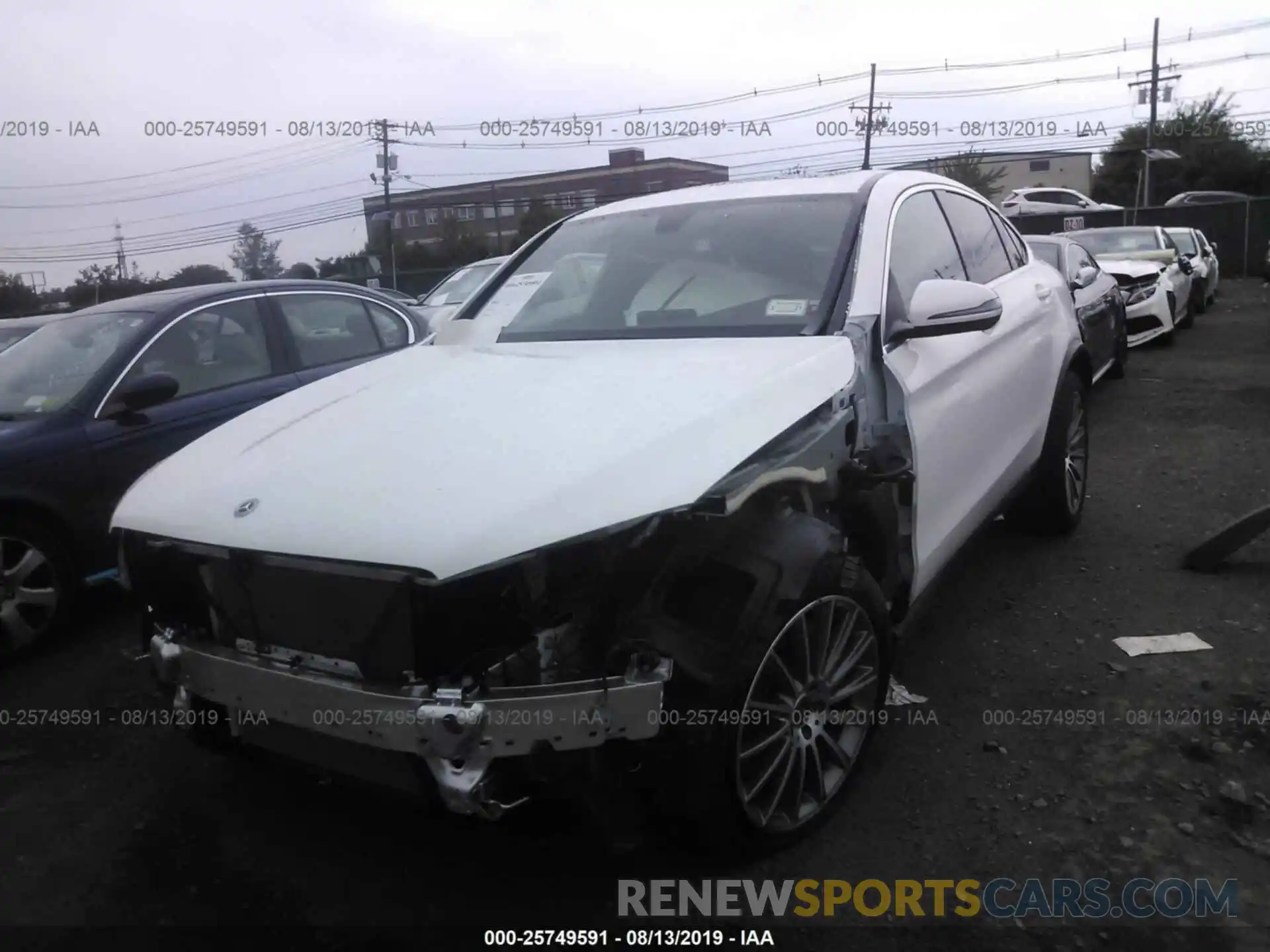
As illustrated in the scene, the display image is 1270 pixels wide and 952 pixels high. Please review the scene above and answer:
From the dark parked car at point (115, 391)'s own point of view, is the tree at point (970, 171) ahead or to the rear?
to the rear

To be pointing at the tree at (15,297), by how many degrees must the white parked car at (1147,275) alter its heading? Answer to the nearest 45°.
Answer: approximately 45° to its right

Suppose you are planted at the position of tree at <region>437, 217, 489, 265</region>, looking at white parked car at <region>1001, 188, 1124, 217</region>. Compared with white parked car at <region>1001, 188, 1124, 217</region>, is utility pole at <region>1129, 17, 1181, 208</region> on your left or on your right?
left

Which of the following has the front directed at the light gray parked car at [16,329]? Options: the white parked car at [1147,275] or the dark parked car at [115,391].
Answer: the white parked car

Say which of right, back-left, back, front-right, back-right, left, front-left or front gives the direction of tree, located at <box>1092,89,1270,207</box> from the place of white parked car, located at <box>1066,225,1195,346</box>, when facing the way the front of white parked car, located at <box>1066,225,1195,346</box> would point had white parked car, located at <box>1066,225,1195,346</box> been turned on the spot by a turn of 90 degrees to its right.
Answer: front-right

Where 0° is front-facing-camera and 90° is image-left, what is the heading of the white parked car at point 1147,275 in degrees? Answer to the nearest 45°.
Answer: approximately 45°

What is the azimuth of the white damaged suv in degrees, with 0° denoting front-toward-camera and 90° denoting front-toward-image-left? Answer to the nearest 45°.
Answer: approximately 45°
